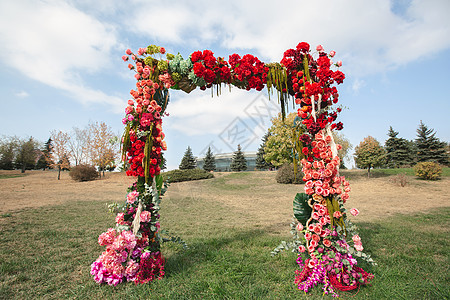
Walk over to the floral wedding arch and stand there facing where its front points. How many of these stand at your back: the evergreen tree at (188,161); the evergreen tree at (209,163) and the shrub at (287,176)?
3

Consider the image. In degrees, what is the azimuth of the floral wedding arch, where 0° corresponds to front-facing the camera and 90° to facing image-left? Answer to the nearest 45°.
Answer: approximately 0°

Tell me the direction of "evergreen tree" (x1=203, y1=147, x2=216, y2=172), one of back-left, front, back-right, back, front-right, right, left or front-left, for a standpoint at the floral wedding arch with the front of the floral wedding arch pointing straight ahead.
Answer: back

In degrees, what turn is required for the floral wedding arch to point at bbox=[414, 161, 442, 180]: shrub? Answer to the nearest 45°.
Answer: approximately 135° to its left

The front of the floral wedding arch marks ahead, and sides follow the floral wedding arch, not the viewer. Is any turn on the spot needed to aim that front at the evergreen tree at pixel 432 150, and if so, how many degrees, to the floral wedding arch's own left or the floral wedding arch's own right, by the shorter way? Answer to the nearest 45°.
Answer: approximately 135° to the floral wedding arch's own left

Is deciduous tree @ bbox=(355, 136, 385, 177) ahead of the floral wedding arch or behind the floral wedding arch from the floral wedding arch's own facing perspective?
behind

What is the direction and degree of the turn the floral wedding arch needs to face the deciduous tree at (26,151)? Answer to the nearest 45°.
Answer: approximately 135° to its right

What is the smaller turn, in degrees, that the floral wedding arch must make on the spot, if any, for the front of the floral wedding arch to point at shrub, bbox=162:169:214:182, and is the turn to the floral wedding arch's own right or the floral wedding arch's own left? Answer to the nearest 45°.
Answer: approximately 180°

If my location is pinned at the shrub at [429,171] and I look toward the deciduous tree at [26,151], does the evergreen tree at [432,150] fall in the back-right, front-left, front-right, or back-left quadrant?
back-right

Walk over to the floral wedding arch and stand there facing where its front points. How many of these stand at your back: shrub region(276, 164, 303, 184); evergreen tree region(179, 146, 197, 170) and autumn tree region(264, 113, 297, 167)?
3

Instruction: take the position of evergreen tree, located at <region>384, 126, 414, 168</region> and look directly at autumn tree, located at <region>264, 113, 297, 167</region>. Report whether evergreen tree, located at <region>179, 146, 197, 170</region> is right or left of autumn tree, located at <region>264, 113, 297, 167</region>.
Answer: right

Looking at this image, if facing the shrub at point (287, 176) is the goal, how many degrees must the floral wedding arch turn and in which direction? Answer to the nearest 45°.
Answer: approximately 180°

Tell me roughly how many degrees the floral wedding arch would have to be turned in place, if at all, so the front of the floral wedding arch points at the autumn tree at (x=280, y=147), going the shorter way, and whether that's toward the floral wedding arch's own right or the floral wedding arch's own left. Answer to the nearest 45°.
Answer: approximately 180°

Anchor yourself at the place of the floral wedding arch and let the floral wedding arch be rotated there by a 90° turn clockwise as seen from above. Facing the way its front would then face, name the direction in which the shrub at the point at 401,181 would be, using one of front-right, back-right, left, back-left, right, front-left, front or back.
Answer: back-right

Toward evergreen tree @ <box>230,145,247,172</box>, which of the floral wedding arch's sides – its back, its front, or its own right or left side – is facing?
back
